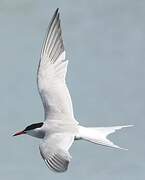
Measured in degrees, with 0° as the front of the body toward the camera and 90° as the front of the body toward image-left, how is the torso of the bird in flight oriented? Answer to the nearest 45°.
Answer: approximately 90°
